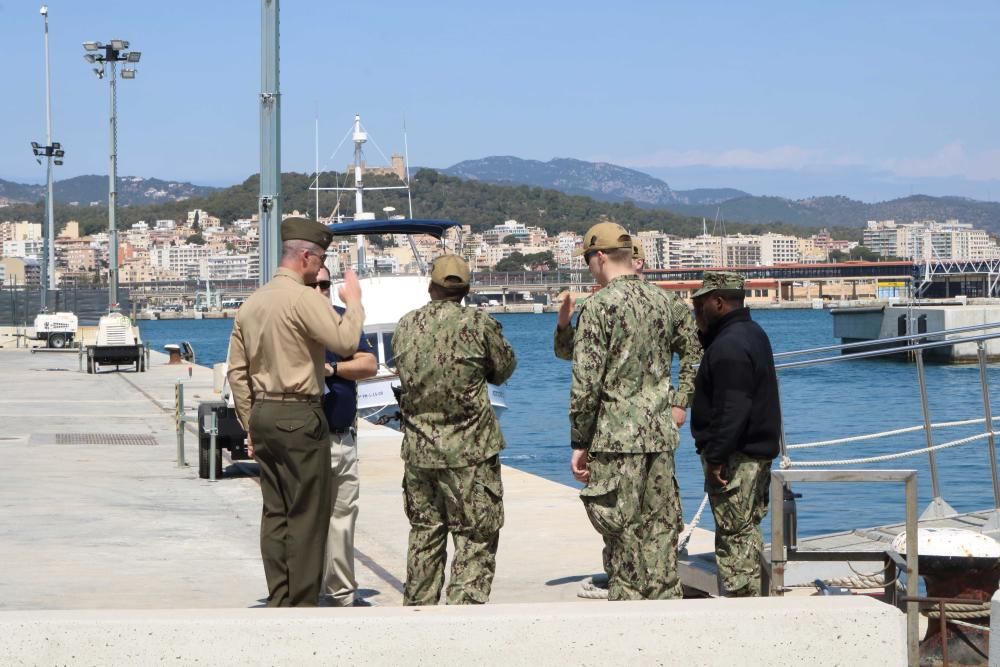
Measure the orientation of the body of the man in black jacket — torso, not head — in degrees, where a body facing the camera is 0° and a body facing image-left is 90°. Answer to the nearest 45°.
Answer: approximately 90°

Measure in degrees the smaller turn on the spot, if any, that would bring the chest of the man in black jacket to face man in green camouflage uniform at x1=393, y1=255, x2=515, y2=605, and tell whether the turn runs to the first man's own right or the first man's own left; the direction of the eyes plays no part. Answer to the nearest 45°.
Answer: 0° — they already face them

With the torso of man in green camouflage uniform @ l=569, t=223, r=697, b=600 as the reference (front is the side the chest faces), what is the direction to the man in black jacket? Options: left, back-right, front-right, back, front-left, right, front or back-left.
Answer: right

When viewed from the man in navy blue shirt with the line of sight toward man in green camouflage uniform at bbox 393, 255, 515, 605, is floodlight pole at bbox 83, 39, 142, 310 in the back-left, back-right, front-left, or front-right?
back-left

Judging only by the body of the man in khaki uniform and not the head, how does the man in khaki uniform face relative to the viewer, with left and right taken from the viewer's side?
facing away from the viewer and to the right of the viewer

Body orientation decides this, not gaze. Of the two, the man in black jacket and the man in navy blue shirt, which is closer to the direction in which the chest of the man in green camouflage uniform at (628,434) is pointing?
the man in navy blue shirt

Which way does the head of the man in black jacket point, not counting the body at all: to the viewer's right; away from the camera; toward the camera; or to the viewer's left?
to the viewer's left

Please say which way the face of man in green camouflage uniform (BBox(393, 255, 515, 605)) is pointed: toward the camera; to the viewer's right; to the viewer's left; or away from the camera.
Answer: away from the camera
